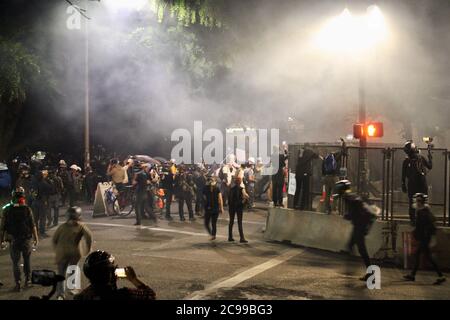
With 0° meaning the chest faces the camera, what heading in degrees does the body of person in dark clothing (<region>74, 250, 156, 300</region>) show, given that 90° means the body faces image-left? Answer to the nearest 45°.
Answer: approximately 225°

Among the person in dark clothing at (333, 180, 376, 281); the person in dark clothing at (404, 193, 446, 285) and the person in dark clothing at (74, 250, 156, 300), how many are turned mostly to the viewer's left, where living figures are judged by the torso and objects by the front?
2

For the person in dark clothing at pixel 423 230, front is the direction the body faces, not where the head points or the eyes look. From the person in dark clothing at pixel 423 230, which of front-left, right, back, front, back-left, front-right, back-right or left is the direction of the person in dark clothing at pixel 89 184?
front-right

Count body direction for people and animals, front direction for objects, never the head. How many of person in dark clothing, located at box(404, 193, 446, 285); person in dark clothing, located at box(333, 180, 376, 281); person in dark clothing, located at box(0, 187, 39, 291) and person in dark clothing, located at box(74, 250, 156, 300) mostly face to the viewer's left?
2

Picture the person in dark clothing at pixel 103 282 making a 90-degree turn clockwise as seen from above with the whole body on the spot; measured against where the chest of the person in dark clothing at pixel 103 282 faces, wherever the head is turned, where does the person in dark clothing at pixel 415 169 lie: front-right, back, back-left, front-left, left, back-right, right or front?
left

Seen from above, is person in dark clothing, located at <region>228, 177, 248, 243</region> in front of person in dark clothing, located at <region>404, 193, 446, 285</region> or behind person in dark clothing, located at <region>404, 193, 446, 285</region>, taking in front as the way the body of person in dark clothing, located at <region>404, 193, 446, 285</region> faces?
in front

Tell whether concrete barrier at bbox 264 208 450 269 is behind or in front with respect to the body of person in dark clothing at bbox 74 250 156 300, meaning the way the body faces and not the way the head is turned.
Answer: in front

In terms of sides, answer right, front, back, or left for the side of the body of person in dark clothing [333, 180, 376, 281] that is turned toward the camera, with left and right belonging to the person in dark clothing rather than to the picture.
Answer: left

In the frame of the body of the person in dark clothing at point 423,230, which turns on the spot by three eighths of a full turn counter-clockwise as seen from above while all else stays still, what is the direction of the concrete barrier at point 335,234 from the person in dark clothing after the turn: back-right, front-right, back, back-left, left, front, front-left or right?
back

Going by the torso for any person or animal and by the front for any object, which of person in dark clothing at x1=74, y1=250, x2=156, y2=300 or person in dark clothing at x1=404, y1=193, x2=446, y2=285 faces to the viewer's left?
person in dark clothing at x1=404, y1=193, x2=446, y2=285

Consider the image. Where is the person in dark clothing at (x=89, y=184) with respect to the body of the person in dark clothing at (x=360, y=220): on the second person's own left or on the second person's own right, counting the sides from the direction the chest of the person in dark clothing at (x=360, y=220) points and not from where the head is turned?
on the second person's own right
